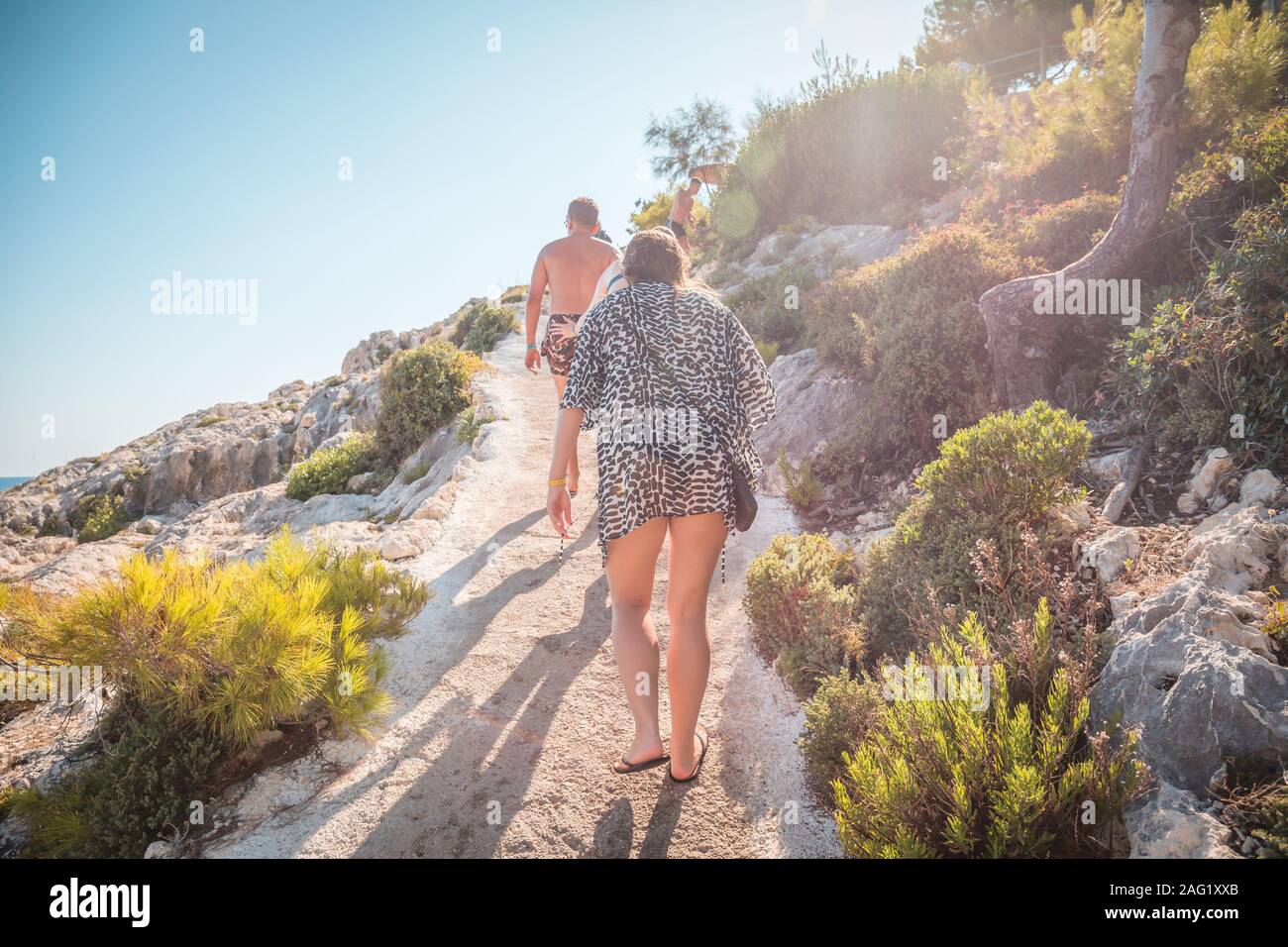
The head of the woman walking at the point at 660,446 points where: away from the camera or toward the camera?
away from the camera

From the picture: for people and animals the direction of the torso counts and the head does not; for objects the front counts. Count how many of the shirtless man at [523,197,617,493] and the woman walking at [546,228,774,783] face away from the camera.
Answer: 2

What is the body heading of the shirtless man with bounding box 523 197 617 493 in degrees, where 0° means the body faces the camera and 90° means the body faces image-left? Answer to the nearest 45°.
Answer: approximately 180°

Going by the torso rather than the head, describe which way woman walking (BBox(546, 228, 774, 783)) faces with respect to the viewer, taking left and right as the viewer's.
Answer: facing away from the viewer

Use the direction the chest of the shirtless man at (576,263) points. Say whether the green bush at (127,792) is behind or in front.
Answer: behind

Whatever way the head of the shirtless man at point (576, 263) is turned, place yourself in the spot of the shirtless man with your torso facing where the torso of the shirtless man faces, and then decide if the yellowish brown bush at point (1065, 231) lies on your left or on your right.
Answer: on your right
